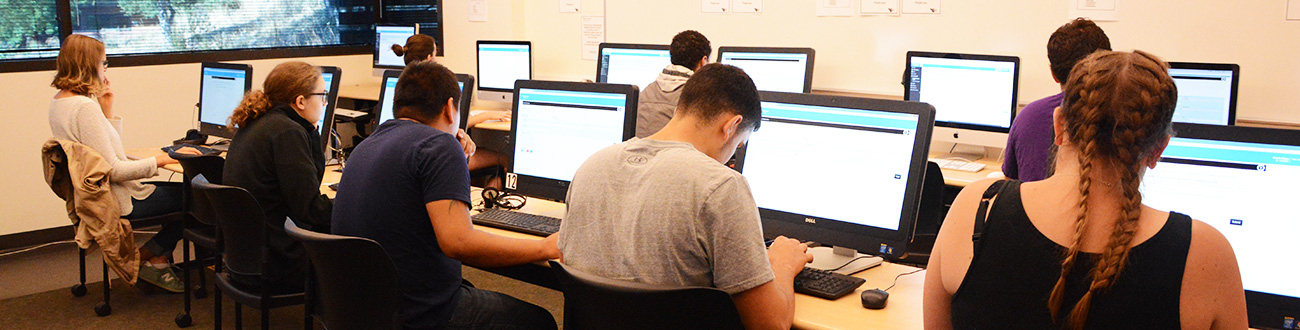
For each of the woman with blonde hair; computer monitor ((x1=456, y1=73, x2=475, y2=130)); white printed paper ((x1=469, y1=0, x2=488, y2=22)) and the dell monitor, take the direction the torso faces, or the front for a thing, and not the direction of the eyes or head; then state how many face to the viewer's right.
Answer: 1

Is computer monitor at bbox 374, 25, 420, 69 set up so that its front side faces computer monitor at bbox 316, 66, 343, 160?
yes

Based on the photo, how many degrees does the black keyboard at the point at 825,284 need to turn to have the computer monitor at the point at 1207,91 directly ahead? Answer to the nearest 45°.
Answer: approximately 180°

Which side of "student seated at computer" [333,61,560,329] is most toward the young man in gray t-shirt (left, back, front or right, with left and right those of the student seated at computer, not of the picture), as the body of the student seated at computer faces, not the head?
right

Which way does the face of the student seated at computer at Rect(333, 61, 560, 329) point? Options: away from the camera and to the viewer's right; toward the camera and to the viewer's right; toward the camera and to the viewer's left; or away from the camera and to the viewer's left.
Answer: away from the camera and to the viewer's right

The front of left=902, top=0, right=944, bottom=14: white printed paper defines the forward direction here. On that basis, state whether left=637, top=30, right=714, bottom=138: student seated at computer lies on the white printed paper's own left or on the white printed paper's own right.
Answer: on the white printed paper's own right

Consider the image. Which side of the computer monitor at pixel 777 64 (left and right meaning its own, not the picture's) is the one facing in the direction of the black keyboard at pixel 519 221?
front

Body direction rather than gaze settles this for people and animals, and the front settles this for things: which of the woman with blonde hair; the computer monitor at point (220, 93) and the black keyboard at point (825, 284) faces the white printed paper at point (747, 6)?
the woman with blonde hair

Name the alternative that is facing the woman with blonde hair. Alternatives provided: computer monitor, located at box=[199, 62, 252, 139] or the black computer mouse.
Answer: the computer monitor

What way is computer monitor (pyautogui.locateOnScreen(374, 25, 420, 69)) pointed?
toward the camera

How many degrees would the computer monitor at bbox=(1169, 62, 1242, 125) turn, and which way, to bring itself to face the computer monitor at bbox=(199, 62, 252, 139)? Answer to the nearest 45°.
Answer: approximately 90° to its right

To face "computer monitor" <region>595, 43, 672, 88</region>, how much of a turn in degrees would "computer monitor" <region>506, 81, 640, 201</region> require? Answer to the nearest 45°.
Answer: approximately 135° to its right

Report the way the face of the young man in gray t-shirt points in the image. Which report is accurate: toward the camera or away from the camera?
away from the camera

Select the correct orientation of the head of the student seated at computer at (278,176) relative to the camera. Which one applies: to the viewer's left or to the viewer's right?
to the viewer's right
